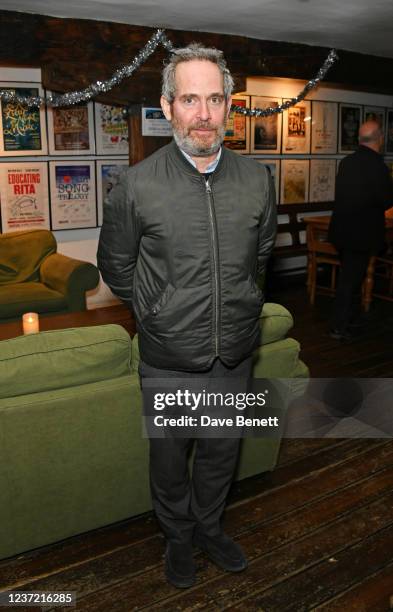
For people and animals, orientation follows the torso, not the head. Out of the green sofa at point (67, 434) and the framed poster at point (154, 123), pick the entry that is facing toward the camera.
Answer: the framed poster

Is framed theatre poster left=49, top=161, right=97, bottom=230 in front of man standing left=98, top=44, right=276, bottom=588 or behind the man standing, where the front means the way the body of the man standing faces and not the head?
behind

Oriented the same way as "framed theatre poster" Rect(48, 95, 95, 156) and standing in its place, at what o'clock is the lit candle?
The lit candle is roughly at 12 o'clock from the framed theatre poster.

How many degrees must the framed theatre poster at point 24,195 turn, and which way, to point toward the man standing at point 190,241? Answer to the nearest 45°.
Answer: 0° — it already faces them

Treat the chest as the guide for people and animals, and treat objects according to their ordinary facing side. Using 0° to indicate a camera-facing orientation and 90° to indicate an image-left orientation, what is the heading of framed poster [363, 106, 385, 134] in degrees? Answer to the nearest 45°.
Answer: approximately 0°

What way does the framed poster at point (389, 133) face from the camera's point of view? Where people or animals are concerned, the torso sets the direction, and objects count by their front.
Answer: toward the camera

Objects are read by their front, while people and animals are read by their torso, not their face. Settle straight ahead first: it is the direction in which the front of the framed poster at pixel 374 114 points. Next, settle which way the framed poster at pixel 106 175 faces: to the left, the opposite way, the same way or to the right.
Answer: the same way

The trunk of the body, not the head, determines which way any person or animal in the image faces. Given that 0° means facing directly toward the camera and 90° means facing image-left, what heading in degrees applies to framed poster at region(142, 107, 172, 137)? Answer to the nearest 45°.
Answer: approximately 0°

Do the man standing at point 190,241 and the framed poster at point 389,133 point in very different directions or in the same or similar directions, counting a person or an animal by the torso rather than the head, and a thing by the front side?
same or similar directions

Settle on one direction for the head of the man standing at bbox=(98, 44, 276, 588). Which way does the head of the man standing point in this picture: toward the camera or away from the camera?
toward the camera

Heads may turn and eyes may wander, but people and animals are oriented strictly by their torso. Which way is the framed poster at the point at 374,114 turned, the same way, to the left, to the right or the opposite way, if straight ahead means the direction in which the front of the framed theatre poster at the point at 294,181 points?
the same way

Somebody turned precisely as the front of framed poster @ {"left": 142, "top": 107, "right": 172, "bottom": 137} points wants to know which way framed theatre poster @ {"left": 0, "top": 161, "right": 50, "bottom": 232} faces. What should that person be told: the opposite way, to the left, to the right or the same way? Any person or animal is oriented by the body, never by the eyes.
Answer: the same way

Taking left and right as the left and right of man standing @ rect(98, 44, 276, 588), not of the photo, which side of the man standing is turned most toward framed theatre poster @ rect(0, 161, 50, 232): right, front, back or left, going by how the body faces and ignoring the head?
back

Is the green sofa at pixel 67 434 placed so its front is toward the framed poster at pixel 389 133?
no

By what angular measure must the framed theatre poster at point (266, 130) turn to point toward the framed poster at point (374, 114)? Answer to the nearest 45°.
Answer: approximately 135° to its left

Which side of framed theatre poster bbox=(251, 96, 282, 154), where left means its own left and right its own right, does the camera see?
front
